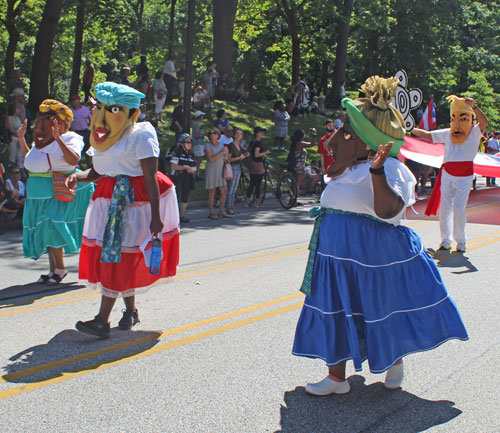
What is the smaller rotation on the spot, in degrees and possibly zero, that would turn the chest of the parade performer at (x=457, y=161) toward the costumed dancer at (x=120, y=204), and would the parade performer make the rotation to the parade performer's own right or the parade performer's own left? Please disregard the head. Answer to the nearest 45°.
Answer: approximately 45° to the parade performer's own right

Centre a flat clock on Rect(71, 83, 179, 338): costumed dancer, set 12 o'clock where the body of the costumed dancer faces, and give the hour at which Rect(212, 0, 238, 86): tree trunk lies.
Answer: The tree trunk is roughly at 5 o'clock from the costumed dancer.

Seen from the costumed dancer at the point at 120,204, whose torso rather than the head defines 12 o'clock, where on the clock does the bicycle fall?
The bicycle is roughly at 5 o'clock from the costumed dancer.

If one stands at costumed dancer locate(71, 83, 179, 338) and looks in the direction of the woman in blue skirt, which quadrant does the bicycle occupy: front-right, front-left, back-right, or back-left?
back-left

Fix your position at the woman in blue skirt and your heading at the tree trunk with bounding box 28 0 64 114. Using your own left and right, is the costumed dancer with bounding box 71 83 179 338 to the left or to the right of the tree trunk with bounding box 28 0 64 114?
left

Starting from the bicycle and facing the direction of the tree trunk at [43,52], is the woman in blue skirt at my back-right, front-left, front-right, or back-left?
back-left

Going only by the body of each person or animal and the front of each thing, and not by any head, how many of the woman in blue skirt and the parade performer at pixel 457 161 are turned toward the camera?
1

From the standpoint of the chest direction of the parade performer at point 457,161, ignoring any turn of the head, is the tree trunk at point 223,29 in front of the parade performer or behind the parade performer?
behind
